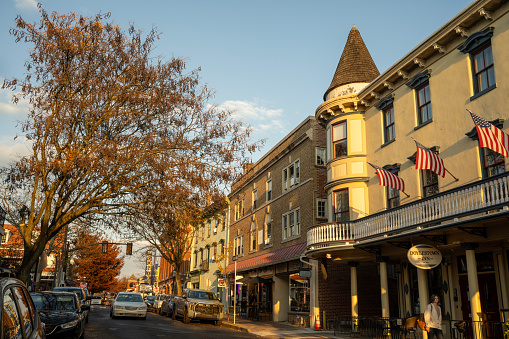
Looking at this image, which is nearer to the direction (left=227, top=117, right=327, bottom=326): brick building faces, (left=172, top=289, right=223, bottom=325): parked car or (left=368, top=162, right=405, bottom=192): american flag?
the parked car

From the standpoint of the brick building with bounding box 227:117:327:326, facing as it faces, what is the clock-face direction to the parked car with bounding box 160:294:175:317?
The parked car is roughly at 2 o'clock from the brick building.

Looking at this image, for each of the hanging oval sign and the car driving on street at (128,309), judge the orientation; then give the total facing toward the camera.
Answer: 2

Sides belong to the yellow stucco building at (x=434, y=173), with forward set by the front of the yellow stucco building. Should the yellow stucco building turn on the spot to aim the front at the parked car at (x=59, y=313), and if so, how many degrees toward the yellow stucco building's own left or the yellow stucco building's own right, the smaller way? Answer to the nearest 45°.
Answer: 0° — it already faces it

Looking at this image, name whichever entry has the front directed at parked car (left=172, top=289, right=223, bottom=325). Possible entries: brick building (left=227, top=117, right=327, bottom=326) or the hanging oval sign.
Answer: the brick building

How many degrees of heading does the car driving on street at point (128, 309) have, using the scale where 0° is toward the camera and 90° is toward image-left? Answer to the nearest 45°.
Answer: approximately 0°

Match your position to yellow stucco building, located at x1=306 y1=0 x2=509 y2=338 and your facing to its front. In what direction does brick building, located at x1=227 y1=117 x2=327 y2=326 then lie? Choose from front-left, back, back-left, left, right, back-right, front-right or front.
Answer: right

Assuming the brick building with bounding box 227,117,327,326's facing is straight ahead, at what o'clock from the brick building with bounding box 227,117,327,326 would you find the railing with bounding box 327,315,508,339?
The railing is roughly at 10 o'clock from the brick building.

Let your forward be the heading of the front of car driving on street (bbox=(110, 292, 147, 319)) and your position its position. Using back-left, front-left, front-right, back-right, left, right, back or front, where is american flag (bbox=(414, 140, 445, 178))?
front-left

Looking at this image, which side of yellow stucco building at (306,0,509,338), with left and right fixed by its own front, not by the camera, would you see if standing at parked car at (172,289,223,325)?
right

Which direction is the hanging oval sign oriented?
toward the camera

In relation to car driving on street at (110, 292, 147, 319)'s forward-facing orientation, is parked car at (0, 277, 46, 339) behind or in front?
in front

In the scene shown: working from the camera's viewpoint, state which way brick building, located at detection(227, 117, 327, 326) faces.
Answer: facing the viewer and to the left of the viewer

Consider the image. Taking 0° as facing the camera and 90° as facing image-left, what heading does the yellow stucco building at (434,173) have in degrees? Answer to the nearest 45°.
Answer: approximately 45°
